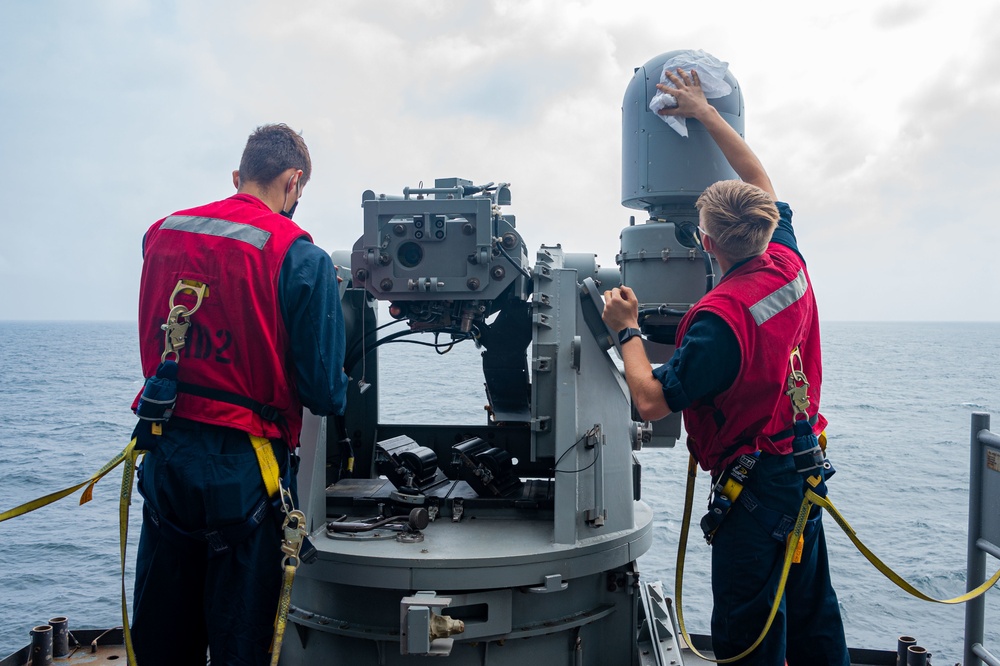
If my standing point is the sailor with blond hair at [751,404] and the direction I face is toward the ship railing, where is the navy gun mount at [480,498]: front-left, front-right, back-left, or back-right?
back-left

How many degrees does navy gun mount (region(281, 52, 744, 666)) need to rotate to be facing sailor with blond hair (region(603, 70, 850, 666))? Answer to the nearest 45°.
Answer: approximately 135° to its right

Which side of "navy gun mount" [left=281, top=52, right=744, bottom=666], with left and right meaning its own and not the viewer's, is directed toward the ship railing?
right

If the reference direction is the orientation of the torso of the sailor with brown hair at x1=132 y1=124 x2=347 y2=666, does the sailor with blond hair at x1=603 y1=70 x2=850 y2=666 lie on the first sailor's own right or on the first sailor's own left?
on the first sailor's own right

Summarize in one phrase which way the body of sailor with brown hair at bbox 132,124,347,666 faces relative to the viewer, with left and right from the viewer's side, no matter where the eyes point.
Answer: facing away from the viewer and to the right of the viewer

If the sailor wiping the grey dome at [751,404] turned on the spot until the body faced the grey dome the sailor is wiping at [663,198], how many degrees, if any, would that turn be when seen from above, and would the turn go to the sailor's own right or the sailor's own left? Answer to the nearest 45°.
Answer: approximately 45° to the sailor's own right

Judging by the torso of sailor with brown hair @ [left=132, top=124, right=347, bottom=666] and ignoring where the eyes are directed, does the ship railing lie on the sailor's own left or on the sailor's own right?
on the sailor's own right

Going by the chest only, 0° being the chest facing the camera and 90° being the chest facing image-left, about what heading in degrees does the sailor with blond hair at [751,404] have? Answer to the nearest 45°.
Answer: approximately 135°
